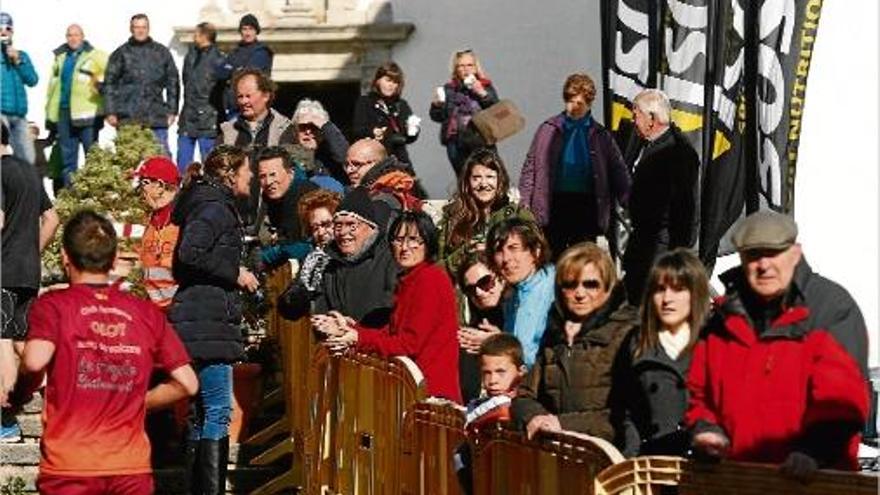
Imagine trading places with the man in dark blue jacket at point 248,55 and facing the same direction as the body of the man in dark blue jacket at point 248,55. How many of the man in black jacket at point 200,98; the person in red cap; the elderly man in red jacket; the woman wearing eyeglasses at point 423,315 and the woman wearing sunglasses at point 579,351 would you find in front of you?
4

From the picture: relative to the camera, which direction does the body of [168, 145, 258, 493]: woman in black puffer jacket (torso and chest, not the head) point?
to the viewer's right

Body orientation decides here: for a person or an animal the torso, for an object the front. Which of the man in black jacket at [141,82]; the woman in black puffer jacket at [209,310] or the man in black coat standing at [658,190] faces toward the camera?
the man in black jacket

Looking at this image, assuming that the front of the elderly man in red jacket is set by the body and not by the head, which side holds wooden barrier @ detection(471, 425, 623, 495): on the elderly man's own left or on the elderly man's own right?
on the elderly man's own right

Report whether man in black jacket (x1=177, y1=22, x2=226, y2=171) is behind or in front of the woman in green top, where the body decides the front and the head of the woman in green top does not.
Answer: behind

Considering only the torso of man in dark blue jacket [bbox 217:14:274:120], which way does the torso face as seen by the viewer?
toward the camera

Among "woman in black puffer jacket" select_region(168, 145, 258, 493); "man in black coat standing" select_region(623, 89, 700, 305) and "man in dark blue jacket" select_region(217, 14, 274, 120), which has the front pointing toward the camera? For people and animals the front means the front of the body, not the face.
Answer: the man in dark blue jacket

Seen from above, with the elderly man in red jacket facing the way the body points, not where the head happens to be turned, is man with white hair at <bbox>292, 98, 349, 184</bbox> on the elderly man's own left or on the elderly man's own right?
on the elderly man's own right

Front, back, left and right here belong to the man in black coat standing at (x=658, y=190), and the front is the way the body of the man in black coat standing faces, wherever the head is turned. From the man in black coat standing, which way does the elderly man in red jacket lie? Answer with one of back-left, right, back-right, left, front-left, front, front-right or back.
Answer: left

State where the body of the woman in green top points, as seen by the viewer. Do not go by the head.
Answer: toward the camera

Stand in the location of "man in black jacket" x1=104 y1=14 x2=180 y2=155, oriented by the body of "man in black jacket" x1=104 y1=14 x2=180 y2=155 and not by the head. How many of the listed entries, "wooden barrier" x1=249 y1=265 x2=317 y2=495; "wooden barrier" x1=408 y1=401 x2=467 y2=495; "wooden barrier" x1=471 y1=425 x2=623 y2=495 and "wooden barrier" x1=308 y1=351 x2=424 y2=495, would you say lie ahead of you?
4

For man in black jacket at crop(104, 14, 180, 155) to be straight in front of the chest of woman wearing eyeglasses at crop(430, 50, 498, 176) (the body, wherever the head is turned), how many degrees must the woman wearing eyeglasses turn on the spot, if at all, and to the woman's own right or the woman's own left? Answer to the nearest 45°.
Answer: approximately 135° to the woman's own right

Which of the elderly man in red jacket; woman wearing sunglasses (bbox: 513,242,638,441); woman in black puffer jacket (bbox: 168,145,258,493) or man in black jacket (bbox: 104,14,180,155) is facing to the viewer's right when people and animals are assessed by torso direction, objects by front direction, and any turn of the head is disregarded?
the woman in black puffer jacket

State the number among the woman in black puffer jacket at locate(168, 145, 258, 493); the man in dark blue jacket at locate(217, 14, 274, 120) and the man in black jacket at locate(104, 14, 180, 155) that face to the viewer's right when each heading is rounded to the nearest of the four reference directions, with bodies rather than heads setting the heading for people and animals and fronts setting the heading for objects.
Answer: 1
